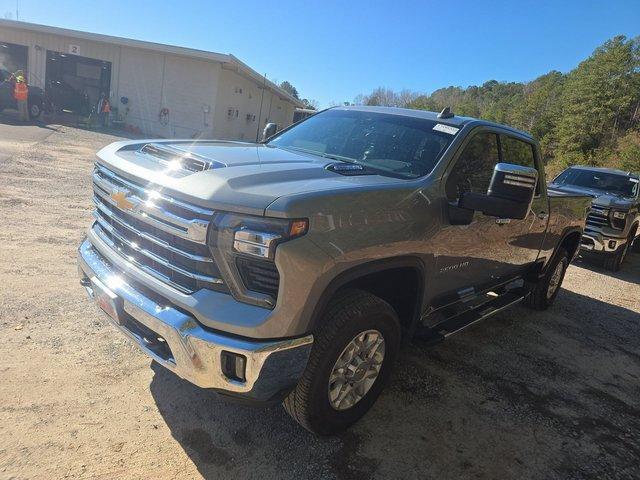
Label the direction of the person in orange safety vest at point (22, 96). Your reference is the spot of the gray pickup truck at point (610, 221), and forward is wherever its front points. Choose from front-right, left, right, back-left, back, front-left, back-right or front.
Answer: front-right

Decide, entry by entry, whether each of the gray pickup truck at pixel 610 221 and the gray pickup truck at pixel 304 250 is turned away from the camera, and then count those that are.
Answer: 0

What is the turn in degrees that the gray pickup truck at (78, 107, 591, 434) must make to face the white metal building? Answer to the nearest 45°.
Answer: approximately 90° to its right

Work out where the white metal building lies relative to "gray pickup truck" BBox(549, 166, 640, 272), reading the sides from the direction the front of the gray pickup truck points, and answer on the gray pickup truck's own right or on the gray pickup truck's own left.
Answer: on the gray pickup truck's own right

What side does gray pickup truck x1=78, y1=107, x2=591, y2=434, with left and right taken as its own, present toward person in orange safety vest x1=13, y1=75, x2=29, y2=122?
right

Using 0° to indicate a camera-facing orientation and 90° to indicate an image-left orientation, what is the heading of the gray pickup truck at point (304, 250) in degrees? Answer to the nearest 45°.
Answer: approximately 45°

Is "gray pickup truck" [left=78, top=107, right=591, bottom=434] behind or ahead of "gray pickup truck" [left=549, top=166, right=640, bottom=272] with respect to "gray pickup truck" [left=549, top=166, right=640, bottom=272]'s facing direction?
ahead

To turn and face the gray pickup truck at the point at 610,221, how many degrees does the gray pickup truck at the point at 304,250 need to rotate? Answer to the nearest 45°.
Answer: approximately 180°
